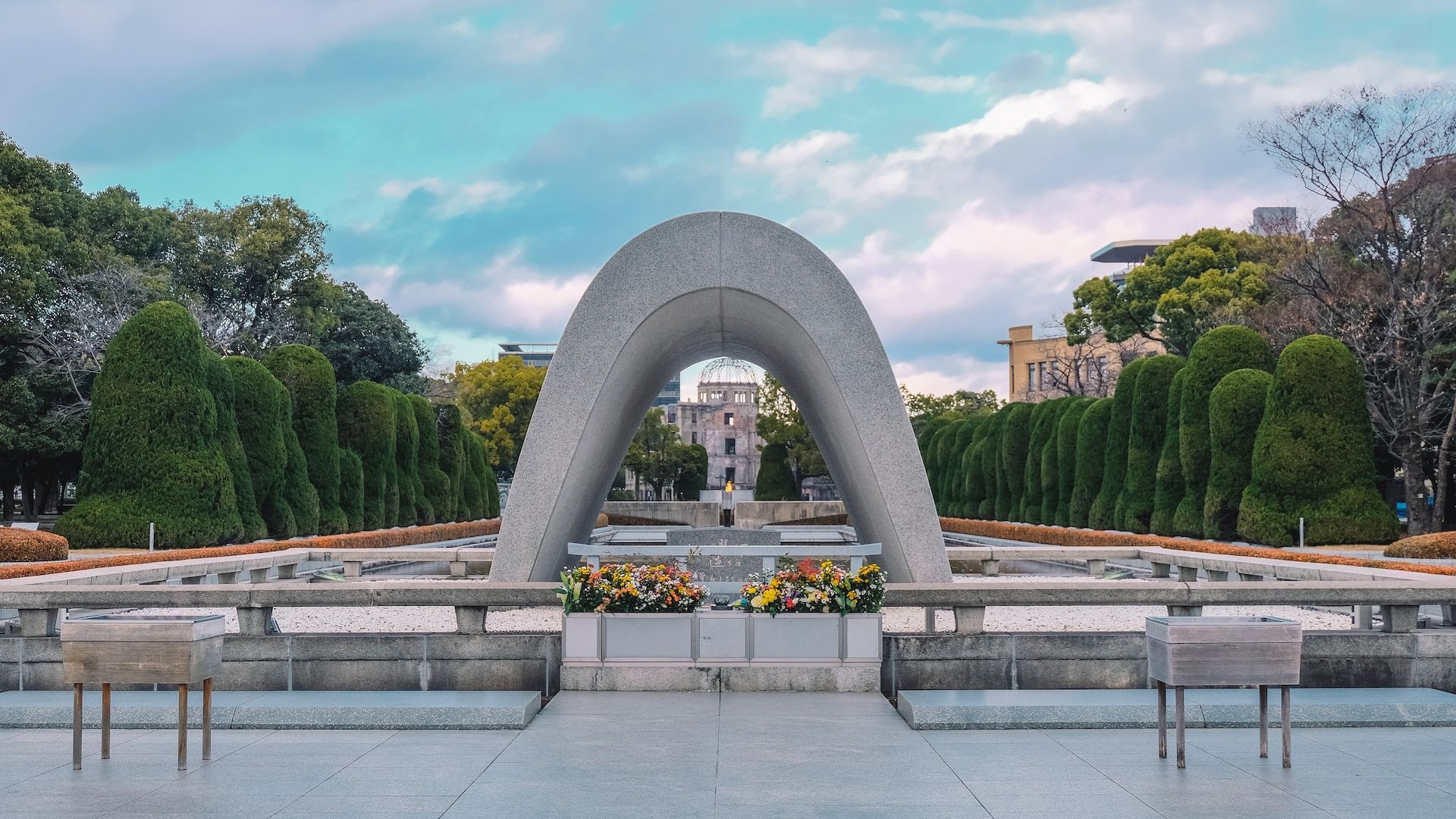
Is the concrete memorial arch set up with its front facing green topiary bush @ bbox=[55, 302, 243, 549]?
no

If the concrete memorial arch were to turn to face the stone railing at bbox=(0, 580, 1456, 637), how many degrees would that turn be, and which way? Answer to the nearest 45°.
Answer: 0° — it already faces it

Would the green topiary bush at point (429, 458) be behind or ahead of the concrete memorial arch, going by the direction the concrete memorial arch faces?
behind

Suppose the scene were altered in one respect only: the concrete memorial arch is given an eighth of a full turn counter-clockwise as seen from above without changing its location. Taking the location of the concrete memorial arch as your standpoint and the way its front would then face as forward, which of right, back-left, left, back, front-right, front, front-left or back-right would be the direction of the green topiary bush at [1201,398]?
left

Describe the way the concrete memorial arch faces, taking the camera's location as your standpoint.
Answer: facing the viewer

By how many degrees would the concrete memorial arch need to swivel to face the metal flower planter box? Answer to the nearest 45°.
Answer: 0° — it already faces it

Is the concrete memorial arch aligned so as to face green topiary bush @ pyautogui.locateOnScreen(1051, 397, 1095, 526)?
no

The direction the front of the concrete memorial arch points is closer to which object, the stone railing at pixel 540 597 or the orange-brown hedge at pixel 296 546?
the stone railing

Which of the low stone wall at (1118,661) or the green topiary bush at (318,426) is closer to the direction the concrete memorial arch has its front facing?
the low stone wall

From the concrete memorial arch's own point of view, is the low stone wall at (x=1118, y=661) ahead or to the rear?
ahead

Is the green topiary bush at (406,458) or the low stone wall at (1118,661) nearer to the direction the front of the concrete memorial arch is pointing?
the low stone wall

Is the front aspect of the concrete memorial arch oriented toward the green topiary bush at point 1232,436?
no

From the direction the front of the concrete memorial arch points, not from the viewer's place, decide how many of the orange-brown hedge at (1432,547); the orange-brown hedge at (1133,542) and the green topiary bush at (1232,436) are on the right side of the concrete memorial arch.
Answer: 0

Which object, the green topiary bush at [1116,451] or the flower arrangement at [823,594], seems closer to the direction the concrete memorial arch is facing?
the flower arrangement

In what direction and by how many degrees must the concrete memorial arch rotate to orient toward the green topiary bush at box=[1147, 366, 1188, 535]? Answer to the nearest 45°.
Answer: approximately 135° to its left

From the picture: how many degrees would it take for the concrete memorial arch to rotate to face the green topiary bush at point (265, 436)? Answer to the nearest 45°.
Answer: approximately 135° to its right

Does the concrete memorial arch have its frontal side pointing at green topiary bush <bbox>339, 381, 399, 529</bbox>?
no

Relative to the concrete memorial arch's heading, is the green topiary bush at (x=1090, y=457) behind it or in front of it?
behind

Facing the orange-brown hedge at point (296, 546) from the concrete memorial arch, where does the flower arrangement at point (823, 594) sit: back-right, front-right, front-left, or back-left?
back-left

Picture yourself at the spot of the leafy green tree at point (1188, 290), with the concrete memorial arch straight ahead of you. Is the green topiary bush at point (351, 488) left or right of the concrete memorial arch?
right
